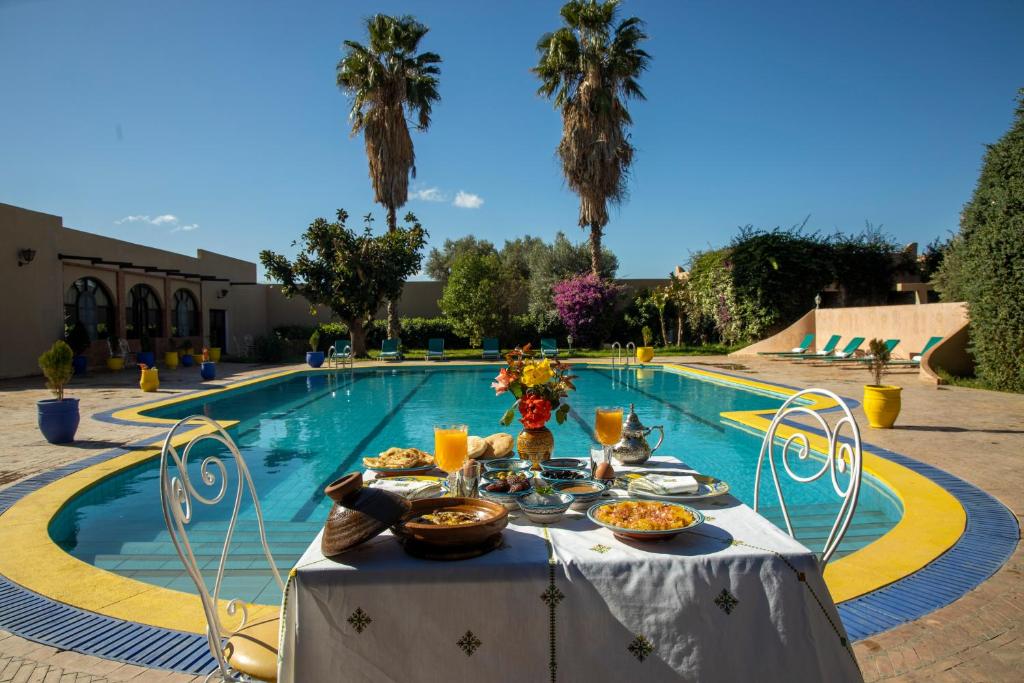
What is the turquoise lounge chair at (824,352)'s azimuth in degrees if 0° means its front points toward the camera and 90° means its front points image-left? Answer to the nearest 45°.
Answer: approximately 90°

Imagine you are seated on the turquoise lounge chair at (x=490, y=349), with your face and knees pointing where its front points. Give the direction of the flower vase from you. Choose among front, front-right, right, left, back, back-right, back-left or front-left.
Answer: front

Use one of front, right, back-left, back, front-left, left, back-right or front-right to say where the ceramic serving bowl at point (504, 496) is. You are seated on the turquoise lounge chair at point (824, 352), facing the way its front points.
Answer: left

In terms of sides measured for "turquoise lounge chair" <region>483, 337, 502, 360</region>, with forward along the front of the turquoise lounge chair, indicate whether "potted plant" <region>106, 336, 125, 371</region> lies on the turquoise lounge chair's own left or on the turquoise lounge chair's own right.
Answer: on the turquoise lounge chair's own right

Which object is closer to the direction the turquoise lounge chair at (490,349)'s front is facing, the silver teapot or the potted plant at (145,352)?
the silver teapot

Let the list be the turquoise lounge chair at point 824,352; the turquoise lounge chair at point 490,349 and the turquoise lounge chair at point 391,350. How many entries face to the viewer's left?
1

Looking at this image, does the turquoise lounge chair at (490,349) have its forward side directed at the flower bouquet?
yes

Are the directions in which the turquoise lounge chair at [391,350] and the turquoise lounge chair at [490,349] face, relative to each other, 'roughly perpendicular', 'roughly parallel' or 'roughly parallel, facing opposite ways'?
roughly parallel

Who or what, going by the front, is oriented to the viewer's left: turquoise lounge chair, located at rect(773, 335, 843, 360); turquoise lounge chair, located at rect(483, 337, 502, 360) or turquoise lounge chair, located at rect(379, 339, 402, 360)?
turquoise lounge chair, located at rect(773, 335, 843, 360)

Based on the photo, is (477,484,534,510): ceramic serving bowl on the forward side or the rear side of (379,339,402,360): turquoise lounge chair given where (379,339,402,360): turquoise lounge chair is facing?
on the forward side

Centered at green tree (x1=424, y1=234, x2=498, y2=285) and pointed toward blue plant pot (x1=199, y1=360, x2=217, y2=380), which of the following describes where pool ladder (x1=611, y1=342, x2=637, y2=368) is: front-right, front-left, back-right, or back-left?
front-left

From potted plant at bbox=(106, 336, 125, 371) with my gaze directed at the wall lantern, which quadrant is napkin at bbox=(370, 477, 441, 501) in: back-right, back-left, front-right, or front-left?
front-left

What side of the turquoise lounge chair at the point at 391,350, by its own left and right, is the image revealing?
front

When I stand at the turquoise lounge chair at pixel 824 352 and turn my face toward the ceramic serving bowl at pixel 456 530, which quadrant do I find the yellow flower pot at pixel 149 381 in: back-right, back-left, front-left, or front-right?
front-right

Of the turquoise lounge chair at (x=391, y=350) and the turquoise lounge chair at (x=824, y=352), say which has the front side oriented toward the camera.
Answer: the turquoise lounge chair at (x=391, y=350)

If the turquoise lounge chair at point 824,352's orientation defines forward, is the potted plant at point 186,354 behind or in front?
in front

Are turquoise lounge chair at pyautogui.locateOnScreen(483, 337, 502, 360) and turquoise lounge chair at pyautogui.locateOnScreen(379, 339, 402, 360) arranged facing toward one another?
no

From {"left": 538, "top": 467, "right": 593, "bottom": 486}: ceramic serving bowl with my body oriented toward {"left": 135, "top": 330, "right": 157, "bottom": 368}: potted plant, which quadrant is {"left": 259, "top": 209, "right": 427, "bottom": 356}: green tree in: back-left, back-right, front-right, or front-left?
front-right

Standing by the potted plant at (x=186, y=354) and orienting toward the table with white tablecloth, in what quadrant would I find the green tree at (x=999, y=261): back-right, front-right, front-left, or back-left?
front-left

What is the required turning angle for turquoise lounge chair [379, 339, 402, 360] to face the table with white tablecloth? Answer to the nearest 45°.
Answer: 0° — it already faces it

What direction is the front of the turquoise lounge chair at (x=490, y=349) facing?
toward the camera
